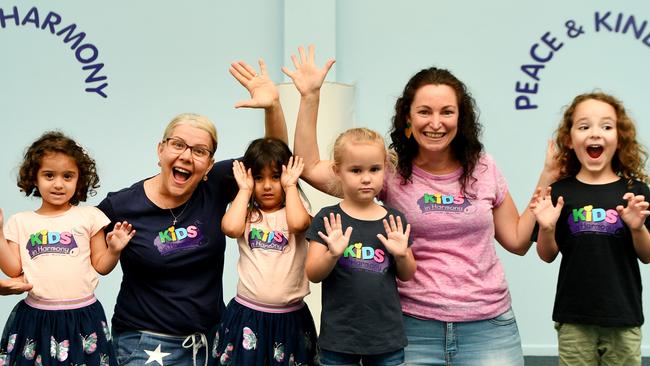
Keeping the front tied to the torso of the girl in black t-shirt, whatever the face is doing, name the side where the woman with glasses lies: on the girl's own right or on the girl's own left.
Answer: on the girl's own right

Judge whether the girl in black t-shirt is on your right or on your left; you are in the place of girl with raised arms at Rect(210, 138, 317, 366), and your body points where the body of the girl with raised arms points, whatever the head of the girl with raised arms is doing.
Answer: on your left

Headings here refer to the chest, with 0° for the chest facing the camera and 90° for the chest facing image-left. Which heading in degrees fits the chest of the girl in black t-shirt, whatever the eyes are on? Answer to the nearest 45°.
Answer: approximately 0°

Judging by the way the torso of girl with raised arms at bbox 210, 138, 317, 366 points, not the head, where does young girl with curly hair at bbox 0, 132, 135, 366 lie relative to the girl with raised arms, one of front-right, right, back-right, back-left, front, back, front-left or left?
right
